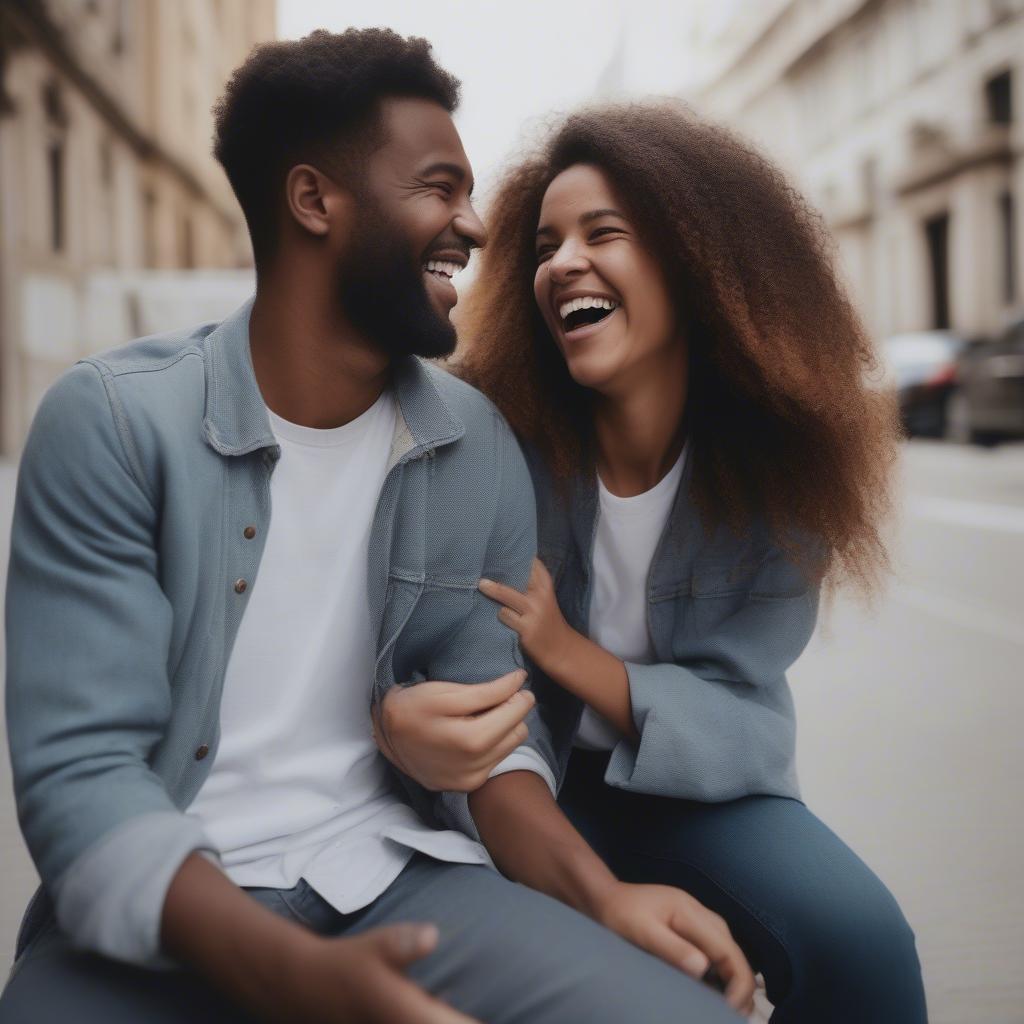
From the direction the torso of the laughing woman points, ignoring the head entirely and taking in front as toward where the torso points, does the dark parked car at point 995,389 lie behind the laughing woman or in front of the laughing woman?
behind

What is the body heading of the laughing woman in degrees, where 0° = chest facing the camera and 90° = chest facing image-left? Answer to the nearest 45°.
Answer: approximately 45°

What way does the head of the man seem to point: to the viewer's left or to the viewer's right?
to the viewer's right

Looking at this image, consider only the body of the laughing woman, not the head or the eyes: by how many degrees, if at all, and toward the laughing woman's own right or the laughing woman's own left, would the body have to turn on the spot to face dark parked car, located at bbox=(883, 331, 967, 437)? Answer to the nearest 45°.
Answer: approximately 135° to the laughing woman's own right

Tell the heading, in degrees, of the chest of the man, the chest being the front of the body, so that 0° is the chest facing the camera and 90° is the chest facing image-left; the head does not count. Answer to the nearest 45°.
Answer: approximately 315°

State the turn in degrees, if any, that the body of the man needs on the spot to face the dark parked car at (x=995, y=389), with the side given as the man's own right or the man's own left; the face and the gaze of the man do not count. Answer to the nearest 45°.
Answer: approximately 90° to the man's own left

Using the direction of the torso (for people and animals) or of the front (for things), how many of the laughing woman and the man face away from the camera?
0
